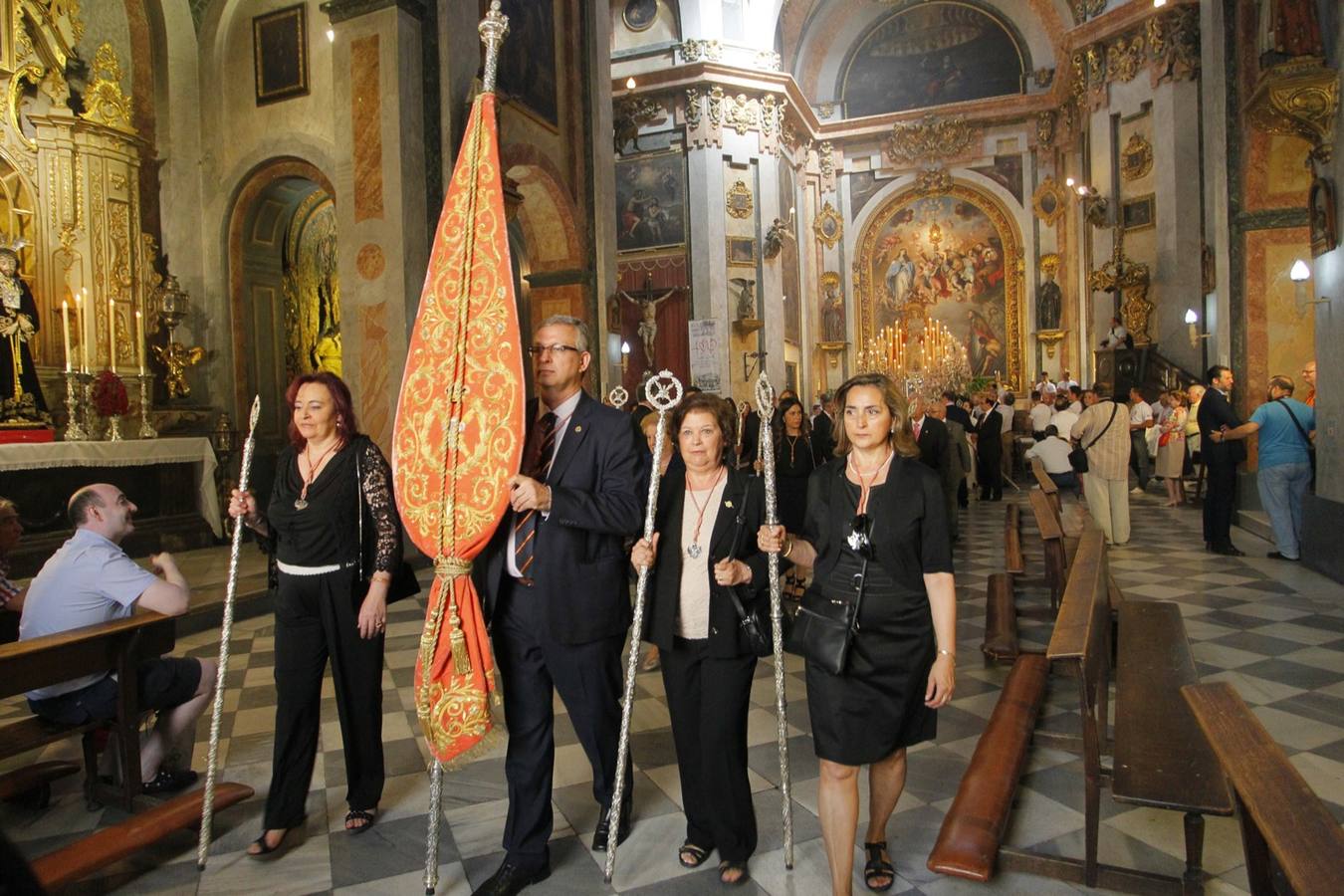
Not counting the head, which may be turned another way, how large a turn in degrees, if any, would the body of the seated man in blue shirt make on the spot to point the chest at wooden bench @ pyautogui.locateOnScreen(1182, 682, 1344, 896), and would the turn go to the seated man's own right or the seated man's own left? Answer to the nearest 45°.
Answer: approximately 45° to the seated man's own right

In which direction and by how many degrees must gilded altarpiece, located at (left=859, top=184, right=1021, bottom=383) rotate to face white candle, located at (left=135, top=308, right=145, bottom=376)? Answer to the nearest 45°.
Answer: approximately 45° to its right

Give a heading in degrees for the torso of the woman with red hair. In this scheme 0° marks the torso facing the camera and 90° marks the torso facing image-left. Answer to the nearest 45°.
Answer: approximately 45°

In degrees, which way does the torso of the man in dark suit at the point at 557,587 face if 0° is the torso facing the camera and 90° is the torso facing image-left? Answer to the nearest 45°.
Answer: approximately 45°

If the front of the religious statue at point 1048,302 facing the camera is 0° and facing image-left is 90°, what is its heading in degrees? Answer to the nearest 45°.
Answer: approximately 0°

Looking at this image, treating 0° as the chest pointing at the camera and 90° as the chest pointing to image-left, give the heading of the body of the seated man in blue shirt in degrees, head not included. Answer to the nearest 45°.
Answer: approximately 270°

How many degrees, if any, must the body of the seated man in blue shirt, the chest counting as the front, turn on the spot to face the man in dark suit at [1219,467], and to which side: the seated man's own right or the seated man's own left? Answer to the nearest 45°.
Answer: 0° — they already face them

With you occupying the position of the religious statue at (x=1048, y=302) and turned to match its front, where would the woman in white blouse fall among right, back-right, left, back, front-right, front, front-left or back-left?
front

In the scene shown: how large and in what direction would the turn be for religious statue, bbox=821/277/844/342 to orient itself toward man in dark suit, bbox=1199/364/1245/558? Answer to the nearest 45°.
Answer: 0° — it already faces them

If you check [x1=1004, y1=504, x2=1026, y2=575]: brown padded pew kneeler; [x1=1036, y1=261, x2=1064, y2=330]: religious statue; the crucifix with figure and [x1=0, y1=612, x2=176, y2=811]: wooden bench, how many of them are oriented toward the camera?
2

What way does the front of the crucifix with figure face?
toward the camera

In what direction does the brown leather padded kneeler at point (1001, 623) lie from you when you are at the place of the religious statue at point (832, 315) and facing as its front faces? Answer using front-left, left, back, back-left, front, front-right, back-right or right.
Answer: front

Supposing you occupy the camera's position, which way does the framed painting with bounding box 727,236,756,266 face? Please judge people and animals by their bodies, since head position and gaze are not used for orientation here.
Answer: facing the viewer

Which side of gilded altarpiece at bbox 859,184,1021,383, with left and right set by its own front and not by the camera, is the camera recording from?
front
